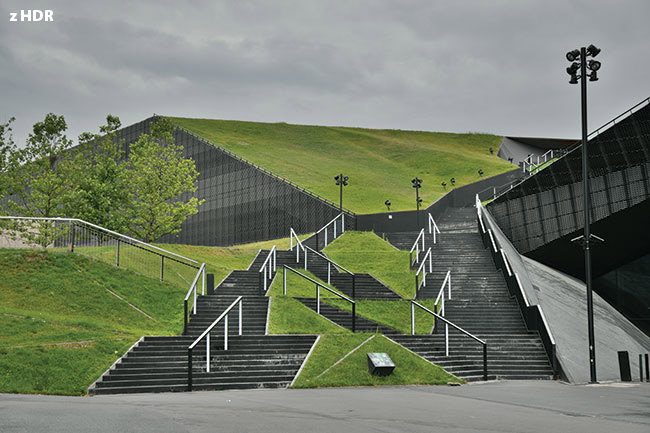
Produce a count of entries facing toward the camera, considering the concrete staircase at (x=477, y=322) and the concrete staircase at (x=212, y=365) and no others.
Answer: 2

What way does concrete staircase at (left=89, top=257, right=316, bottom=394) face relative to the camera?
toward the camera

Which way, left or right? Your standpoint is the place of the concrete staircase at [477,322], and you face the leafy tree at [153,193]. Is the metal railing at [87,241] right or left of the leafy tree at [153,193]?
left

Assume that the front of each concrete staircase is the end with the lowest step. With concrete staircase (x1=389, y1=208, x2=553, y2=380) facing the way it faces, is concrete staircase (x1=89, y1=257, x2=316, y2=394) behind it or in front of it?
in front

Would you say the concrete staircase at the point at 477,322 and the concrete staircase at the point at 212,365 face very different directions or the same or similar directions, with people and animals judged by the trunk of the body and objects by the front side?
same or similar directions

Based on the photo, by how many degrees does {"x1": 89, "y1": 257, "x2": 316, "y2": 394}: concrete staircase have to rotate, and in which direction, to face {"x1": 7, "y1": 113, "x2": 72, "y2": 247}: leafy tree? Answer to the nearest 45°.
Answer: approximately 180°

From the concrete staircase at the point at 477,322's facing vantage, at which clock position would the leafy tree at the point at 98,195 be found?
The leafy tree is roughly at 4 o'clock from the concrete staircase.

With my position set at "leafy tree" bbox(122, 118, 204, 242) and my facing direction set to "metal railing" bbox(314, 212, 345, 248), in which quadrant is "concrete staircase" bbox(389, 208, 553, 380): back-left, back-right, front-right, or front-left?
front-right

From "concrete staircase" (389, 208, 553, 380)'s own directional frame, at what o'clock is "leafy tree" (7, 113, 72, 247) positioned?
The leafy tree is roughly at 4 o'clock from the concrete staircase.

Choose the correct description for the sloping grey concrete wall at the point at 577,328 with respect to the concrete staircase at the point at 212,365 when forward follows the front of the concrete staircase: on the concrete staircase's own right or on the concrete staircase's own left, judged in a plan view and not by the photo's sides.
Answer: on the concrete staircase's own left

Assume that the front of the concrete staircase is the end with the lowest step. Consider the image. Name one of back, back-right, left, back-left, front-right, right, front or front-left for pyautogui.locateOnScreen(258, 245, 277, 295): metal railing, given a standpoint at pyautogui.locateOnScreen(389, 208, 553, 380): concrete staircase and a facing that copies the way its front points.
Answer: right

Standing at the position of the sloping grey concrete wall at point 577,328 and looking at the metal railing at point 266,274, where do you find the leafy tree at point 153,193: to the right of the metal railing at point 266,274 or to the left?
right

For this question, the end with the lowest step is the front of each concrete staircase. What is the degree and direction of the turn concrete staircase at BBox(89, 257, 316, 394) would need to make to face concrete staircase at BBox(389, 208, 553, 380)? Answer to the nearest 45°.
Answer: approximately 135° to its left
